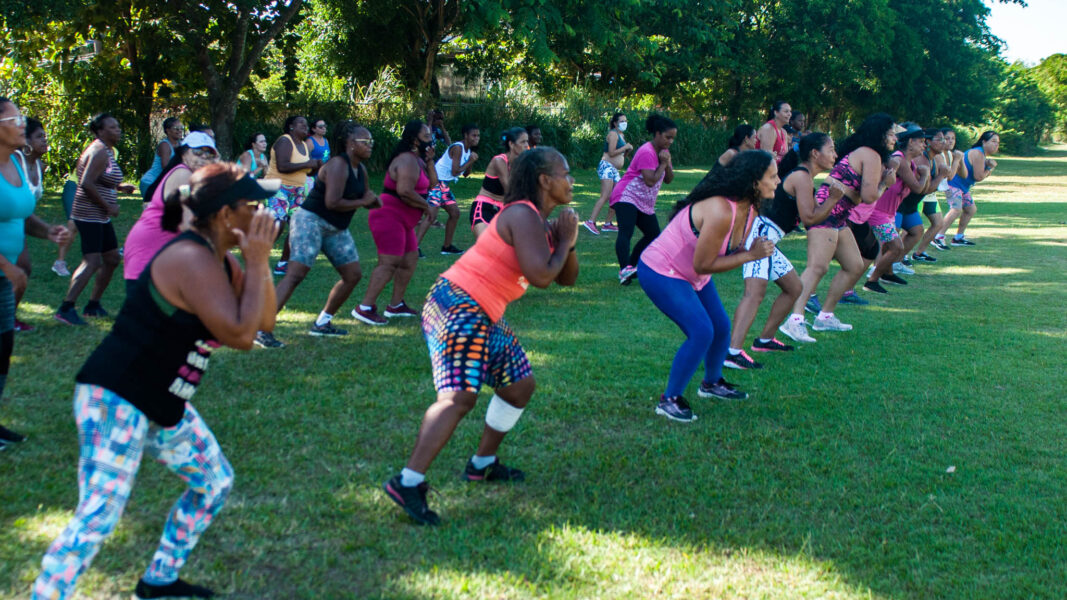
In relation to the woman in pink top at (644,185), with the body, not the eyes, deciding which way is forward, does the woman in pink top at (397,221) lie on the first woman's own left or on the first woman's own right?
on the first woman's own right

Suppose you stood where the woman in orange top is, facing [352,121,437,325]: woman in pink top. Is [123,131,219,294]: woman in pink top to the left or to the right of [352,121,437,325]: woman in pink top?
left

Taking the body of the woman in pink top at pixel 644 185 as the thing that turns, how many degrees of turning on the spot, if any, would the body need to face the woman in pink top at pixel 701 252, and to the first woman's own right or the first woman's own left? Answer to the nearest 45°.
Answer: approximately 45° to the first woman's own right

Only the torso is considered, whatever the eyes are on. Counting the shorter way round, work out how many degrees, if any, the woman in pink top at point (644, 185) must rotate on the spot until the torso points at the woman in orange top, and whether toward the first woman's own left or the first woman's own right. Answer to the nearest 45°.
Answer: approximately 45° to the first woman's own right

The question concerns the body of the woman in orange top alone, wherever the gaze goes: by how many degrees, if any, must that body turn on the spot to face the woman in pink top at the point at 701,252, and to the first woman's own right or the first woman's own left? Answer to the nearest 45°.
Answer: approximately 45° to the first woman's own left

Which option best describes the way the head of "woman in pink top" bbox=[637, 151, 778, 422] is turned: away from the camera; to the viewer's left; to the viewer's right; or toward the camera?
to the viewer's right

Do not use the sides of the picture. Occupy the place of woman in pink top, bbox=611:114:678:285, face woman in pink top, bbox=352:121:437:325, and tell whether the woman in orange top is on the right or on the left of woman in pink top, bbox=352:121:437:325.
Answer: left

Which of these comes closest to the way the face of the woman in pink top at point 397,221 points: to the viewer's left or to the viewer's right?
to the viewer's right

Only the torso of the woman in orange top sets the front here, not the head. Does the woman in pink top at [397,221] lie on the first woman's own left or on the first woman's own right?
on the first woman's own left

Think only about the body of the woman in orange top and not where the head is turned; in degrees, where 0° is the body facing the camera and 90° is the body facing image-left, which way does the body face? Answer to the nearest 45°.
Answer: approximately 270°

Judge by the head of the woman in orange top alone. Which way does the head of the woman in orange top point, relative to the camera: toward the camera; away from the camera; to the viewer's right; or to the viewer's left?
to the viewer's right
